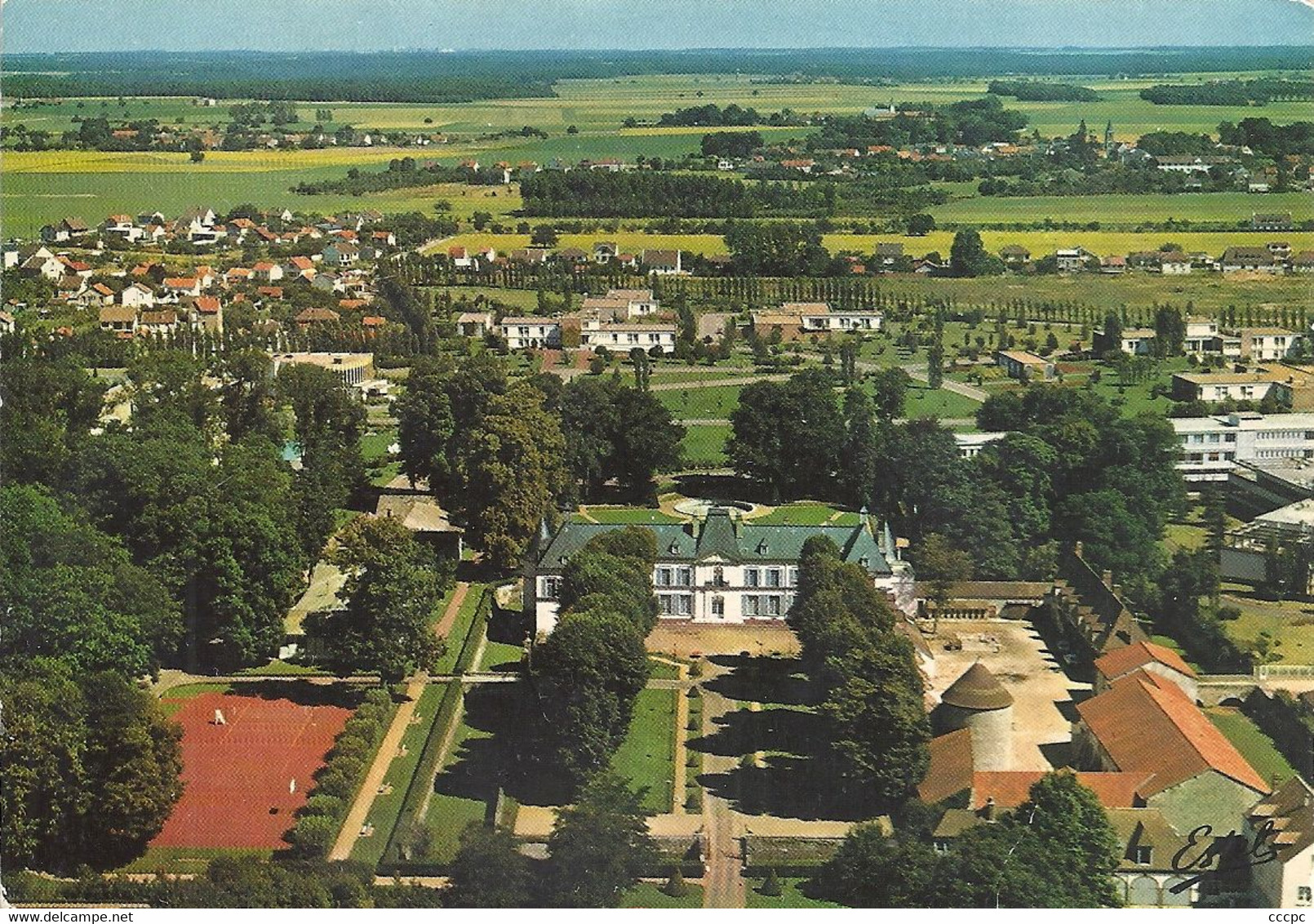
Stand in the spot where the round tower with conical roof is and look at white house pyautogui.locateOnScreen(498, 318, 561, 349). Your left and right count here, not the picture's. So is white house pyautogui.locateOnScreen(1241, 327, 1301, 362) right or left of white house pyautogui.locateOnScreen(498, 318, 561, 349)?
right

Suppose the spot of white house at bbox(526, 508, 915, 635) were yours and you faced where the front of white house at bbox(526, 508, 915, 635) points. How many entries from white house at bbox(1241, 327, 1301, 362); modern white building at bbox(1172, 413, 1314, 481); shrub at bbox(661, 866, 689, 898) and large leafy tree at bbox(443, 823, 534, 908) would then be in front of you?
2

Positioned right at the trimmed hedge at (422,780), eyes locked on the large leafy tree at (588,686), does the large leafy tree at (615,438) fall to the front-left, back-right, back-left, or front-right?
front-left

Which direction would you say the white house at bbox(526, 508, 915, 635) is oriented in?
toward the camera

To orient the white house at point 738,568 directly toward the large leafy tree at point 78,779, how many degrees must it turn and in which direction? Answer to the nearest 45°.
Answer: approximately 45° to its right

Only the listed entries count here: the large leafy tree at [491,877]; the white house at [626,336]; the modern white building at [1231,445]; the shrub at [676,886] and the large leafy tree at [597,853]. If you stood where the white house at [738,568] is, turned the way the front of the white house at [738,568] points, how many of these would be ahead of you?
3

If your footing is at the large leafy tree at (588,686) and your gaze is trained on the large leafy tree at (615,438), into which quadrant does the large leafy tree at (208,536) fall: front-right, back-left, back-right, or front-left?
front-left

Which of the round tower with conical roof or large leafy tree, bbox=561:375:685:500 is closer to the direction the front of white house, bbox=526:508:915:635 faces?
the round tower with conical roof

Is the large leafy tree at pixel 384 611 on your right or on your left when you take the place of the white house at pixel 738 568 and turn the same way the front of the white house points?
on your right

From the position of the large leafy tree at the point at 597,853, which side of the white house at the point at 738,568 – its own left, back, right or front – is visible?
front

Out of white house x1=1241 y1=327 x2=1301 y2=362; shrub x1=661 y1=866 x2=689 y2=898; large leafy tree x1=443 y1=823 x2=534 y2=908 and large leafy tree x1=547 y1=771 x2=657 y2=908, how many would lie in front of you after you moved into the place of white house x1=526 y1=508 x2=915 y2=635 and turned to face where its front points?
3

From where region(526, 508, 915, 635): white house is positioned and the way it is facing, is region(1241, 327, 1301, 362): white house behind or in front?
behind

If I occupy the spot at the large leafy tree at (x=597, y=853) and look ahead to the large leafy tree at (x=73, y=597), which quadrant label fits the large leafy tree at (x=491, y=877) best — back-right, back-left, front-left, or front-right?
front-left

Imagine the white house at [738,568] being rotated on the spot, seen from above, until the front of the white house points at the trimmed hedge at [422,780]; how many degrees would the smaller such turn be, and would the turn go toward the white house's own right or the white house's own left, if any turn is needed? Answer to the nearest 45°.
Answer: approximately 45° to the white house's own right

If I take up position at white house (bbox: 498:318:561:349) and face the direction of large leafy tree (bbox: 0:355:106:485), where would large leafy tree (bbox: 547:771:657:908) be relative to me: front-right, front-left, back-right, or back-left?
front-left

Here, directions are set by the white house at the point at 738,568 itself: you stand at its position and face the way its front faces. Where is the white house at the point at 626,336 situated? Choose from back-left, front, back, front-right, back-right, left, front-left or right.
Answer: back

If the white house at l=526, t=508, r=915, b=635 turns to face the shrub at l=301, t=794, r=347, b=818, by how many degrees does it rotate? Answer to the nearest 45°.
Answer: approximately 45° to its right

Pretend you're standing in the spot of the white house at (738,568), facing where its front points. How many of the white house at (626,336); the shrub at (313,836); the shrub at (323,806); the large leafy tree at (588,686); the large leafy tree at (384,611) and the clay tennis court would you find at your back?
1

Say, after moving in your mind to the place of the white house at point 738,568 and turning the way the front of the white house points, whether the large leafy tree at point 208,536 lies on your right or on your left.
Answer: on your right

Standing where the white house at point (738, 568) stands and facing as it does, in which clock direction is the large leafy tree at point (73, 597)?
The large leafy tree is roughly at 2 o'clock from the white house.
